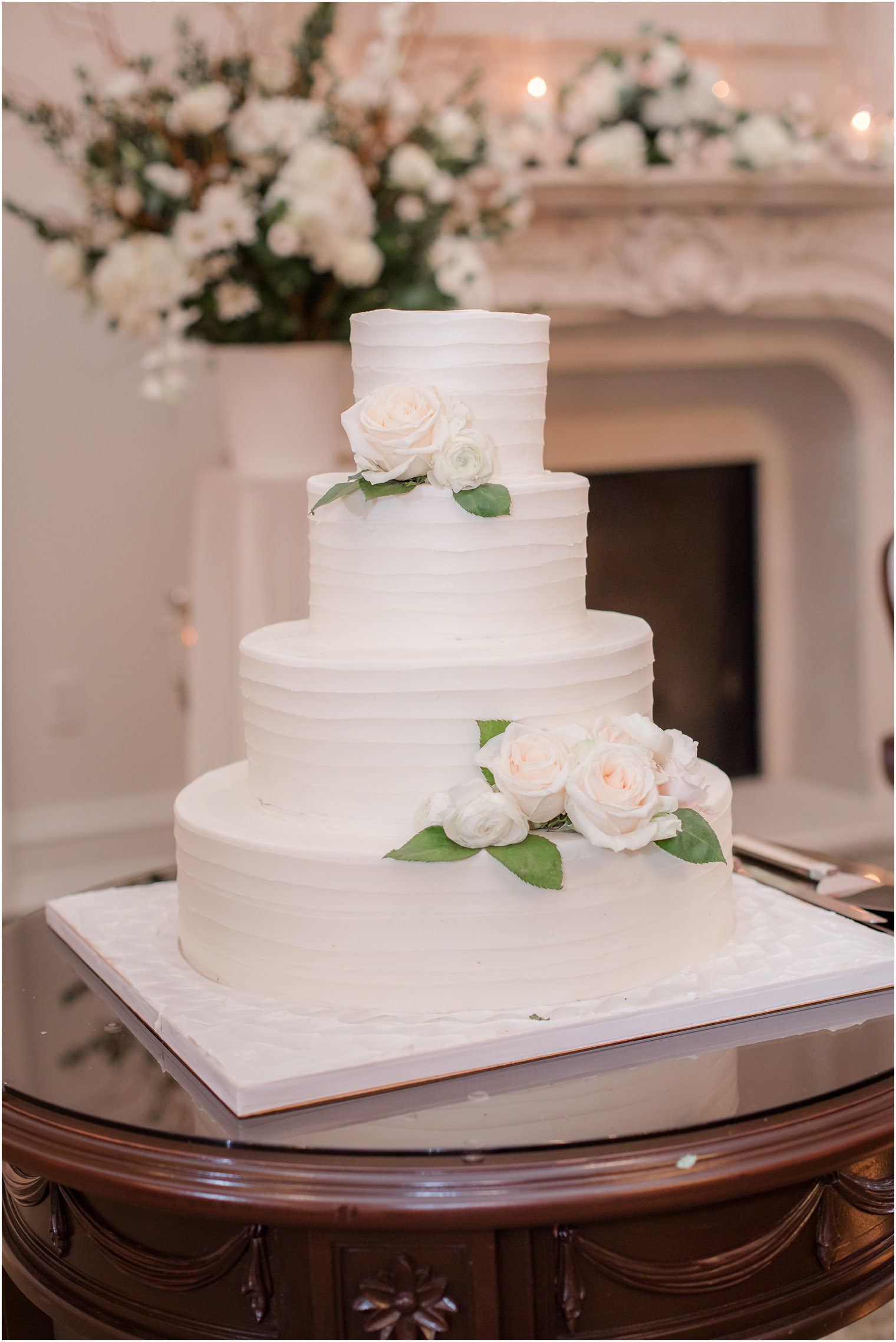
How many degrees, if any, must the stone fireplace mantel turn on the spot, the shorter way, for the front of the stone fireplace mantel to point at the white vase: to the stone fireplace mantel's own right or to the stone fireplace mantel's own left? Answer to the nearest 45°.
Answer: approximately 45° to the stone fireplace mantel's own right

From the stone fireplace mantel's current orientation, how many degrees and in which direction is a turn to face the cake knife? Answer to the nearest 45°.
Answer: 0° — it already faces it

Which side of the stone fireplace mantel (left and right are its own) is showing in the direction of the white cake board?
front

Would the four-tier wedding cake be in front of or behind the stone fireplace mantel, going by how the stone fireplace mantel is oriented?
in front

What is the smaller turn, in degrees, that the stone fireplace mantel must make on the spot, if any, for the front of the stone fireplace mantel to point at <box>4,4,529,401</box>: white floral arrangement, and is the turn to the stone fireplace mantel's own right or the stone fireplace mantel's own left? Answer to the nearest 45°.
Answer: approximately 45° to the stone fireplace mantel's own right

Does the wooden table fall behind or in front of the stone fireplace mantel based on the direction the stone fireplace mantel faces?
in front
